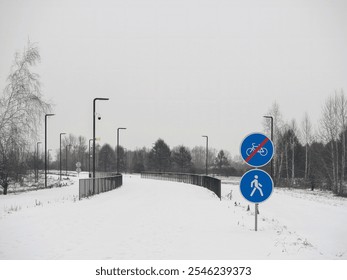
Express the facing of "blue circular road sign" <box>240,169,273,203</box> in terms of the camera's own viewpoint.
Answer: facing the viewer

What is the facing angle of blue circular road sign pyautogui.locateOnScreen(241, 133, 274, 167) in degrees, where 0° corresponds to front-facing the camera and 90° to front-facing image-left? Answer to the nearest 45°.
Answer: approximately 0°

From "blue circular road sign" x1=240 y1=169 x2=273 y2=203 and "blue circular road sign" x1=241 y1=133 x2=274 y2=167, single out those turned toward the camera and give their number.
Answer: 2

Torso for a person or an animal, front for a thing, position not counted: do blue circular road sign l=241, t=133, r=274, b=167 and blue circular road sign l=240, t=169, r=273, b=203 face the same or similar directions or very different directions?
same or similar directions
